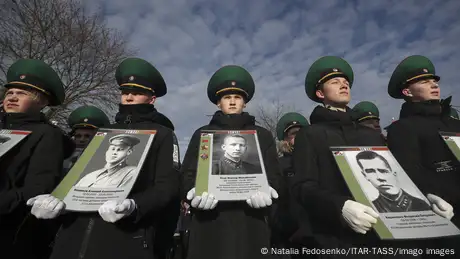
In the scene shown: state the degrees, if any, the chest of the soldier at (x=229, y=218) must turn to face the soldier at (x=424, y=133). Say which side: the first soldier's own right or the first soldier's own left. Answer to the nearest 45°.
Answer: approximately 90° to the first soldier's own left

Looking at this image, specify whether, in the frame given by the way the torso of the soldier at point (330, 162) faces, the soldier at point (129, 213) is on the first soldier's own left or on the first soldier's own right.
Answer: on the first soldier's own right

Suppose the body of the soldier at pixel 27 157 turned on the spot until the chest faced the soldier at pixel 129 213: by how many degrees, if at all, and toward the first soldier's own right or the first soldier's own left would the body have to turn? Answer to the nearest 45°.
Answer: approximately 90° to the first soldier's own left

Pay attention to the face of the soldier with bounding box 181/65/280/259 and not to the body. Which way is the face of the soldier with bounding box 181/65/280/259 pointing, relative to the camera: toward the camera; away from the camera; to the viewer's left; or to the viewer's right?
toward the camera

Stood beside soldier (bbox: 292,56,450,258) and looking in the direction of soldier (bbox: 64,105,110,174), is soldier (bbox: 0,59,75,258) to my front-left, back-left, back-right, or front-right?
front-left

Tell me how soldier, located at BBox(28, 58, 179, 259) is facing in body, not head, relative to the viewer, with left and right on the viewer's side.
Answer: facing the viewer and to the left of the viewer

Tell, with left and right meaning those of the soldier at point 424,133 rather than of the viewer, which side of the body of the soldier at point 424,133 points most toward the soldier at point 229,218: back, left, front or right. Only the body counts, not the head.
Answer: right

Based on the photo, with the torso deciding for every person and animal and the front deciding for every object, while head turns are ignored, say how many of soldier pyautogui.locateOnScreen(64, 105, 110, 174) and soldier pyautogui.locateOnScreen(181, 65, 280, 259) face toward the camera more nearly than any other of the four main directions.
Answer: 2

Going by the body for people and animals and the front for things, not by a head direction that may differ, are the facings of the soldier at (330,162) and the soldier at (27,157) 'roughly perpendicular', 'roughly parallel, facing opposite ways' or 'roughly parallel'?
roughly parallel

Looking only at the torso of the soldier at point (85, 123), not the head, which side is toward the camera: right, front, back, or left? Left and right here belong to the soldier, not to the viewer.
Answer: front

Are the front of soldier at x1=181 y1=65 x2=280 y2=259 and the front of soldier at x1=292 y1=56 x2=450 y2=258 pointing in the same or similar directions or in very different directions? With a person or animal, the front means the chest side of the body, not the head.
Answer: same or similar directions
